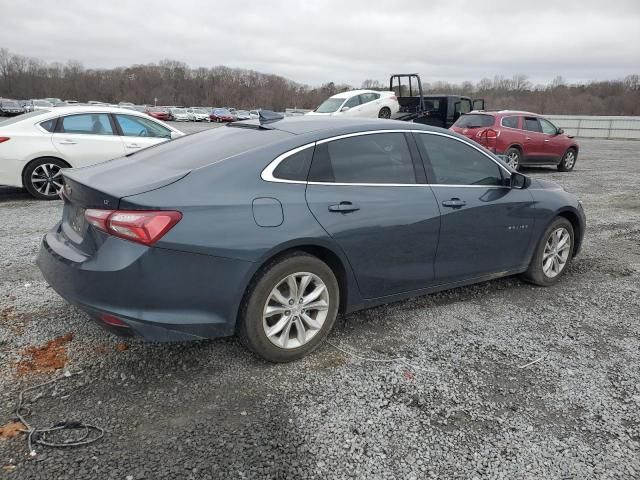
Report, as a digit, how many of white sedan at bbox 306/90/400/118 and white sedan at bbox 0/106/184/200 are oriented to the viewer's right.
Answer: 1

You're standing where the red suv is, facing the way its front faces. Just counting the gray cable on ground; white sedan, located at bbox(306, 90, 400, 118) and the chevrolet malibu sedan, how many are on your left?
1

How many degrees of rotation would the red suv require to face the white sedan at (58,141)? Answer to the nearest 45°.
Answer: approximately 180°

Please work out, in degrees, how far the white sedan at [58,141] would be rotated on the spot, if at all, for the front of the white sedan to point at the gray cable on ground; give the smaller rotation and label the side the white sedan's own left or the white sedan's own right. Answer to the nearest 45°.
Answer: approximately 90° to the white sedan's own right

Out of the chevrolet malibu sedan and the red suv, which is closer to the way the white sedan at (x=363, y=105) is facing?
the chevrolet malibu sedan

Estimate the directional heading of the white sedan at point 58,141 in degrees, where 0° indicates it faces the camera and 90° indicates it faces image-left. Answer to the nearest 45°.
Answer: approximately 270°

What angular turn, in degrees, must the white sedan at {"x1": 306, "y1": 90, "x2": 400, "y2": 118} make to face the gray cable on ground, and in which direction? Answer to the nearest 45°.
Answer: approximately 45° to its left

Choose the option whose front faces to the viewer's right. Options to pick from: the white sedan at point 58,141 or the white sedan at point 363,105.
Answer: the white sedan at point 58,141

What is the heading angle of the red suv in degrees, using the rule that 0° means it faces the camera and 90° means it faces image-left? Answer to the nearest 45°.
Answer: approximately 225°

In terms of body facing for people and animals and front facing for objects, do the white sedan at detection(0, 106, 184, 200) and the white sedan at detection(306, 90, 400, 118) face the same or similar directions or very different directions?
very different directions

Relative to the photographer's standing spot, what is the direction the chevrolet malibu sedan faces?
facing away from the viewer and to the right of the viewer

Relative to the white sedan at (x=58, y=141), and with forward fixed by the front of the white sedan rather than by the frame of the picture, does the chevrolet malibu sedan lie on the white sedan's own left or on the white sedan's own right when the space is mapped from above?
on the white sedan's own right

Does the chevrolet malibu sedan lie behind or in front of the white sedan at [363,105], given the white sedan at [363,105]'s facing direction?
in front

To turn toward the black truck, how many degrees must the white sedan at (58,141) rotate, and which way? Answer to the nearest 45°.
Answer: approximately 45° to its left

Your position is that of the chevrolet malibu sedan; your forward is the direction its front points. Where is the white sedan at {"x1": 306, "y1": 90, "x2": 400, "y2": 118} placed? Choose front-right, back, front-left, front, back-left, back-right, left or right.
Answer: front-left

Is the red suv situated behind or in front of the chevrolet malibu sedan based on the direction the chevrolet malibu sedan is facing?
in front
